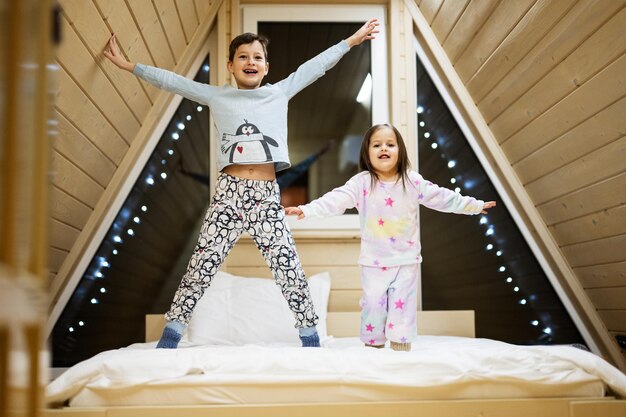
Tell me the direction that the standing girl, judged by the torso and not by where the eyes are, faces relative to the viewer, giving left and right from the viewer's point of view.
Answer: facing the viewer

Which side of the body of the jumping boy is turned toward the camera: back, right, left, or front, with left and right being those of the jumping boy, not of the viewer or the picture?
front

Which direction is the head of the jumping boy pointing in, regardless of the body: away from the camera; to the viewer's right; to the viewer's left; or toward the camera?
toward the camera

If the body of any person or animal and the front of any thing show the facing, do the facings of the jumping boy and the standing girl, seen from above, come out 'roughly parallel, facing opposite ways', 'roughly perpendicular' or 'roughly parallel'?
roughly parallel

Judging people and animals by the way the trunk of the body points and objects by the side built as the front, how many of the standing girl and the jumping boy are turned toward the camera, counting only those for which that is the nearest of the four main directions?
2

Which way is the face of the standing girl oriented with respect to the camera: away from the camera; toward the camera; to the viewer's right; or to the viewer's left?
toward the camera
